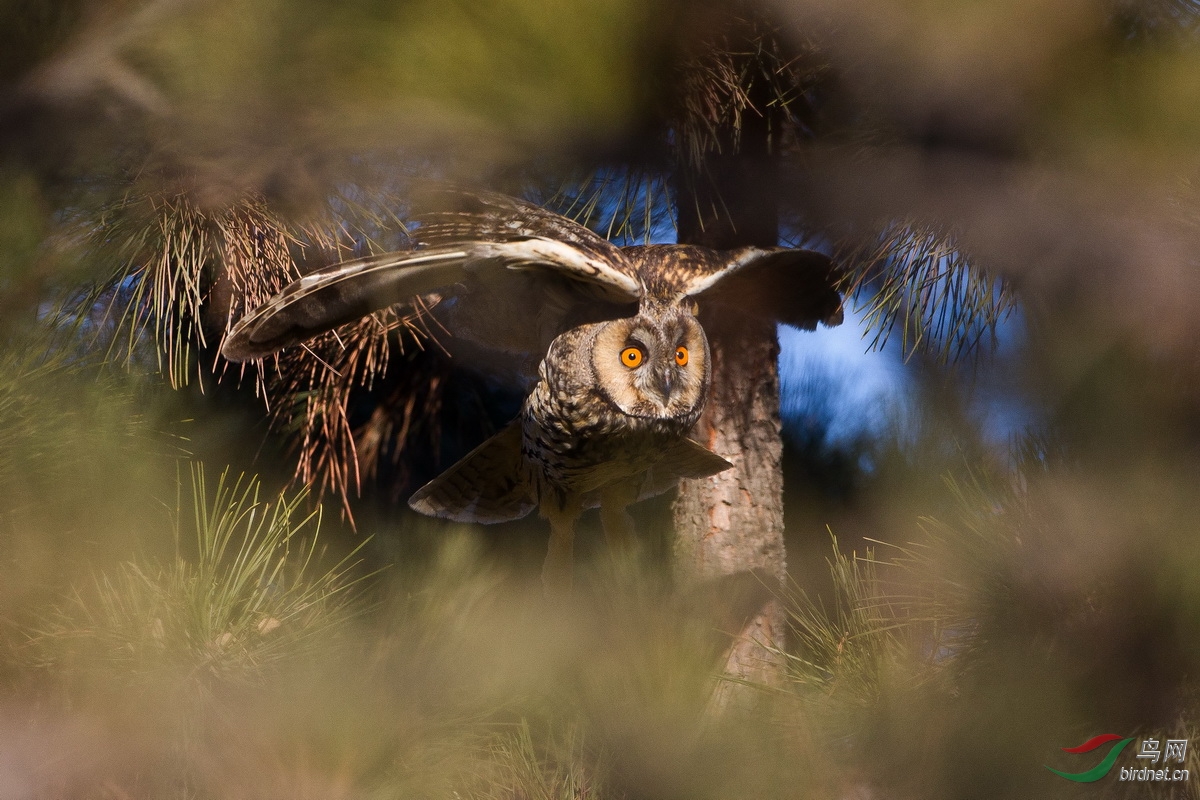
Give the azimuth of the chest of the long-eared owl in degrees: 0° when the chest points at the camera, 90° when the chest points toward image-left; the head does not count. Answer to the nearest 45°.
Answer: approximately 315°
